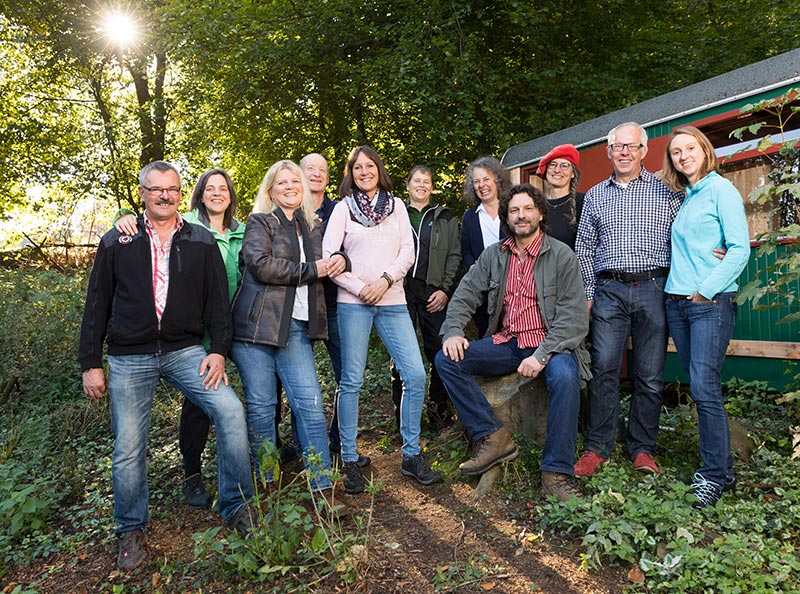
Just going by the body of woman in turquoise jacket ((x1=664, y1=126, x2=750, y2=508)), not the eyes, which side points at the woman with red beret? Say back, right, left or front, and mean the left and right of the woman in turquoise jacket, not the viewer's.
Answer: right

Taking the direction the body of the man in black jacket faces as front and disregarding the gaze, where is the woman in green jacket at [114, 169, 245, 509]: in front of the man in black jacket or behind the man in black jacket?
behind

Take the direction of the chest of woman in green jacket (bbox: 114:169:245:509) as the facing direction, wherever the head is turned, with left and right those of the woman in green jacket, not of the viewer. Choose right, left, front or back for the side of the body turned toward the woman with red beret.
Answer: left

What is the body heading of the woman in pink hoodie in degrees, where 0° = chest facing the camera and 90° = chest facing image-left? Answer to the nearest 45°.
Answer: approximately 0°

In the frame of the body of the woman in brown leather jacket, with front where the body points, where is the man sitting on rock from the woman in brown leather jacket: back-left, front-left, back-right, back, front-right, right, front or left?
front-left

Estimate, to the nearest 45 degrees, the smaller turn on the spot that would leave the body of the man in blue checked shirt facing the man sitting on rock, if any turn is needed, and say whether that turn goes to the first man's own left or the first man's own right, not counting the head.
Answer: approximately 90° to the first man's own right

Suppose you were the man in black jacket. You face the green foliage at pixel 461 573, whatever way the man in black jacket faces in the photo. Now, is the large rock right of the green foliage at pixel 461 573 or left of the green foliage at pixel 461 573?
left

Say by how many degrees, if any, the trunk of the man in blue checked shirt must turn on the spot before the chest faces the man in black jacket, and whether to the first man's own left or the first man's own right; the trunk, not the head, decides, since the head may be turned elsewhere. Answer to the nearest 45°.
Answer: approximately 45° to the first man's own right
